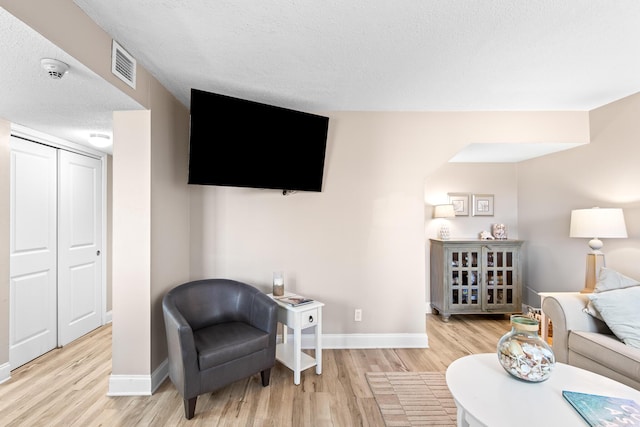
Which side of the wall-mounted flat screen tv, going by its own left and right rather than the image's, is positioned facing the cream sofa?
front

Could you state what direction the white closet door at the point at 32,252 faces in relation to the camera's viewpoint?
facing the viewer and to the right of the viewer

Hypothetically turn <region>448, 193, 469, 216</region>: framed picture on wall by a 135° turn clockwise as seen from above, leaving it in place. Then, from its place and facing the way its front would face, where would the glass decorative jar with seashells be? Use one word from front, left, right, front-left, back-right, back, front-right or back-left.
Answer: back-left

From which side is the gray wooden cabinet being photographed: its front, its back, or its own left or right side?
front

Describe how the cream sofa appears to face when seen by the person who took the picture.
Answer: facing the viewer and to the left of the viewer

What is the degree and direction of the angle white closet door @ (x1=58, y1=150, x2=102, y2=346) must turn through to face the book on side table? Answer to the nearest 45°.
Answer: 0° — it already faces it

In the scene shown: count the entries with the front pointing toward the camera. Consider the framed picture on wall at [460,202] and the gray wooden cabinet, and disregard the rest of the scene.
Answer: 2

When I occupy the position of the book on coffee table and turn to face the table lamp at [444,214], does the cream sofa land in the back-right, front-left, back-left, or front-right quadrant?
front-right

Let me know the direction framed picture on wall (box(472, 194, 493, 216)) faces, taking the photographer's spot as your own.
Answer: facing the viewer

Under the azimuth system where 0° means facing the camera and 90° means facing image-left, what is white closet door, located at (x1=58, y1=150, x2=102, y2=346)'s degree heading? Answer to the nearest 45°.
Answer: approximately 315°

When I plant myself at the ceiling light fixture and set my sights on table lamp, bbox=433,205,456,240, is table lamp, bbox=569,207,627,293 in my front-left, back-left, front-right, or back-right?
front-right

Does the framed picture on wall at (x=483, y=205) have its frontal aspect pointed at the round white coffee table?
yes

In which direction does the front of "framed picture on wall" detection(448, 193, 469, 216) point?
toward the camera

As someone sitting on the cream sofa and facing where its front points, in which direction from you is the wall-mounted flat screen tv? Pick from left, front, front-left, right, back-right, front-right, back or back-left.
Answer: front
